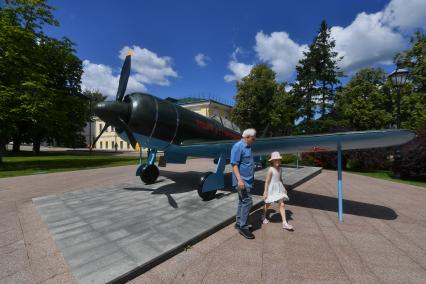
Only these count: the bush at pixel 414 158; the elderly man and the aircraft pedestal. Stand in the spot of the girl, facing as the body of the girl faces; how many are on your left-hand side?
1

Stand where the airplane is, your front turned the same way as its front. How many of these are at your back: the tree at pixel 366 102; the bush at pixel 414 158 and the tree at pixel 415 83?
3

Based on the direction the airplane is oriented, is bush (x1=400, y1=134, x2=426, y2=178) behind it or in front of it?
behind

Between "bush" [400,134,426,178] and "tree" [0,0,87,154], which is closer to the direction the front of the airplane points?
the tree

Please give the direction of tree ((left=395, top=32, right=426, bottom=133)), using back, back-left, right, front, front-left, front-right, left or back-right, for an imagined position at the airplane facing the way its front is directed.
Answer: back

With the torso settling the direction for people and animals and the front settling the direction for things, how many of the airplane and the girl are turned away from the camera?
0

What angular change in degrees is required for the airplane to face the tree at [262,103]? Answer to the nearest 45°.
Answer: approximately 135° to its right

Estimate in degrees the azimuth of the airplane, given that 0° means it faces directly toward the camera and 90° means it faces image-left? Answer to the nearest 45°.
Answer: approximately 45°
